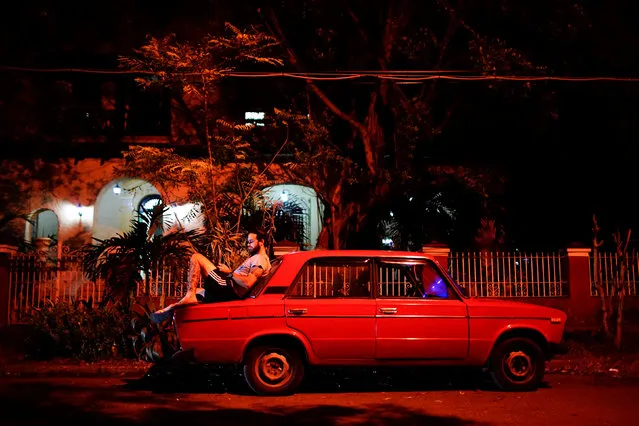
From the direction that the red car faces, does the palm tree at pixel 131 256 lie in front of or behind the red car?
behind

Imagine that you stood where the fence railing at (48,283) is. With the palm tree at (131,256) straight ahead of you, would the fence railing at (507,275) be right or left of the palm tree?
left

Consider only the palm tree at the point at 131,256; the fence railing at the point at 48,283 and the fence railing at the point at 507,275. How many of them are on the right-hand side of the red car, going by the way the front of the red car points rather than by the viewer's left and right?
0

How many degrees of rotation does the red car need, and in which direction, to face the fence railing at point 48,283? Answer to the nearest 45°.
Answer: approximately 135° to its left

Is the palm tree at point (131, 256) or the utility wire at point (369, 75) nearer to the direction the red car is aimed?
the utility wire

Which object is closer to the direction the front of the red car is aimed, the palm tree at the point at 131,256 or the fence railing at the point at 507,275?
the fence railing

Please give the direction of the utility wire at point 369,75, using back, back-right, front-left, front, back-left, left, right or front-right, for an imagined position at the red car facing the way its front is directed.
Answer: left

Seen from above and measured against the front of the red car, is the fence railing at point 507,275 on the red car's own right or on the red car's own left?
on the red car's own left

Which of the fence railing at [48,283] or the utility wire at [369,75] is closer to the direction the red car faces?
the utility wire

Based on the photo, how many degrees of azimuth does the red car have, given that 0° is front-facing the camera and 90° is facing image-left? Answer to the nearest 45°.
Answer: approximately 270°
